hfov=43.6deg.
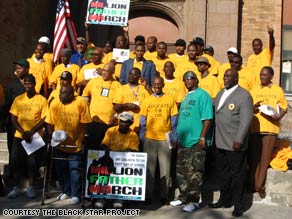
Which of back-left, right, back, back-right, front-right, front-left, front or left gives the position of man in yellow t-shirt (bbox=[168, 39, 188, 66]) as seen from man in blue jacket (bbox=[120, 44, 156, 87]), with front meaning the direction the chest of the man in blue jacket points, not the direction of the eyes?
back-left

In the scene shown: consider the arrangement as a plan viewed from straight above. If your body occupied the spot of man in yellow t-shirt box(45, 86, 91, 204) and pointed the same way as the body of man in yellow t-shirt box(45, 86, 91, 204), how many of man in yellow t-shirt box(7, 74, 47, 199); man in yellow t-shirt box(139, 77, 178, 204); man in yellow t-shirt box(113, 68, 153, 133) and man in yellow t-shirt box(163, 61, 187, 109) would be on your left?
3

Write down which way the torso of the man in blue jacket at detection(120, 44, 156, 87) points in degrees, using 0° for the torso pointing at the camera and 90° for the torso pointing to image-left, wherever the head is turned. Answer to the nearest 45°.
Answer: approximately 0°

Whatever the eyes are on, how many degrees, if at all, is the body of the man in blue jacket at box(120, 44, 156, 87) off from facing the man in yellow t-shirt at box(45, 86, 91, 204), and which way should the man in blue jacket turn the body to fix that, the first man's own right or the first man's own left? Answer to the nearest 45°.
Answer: approximately 45° to the first man's own right

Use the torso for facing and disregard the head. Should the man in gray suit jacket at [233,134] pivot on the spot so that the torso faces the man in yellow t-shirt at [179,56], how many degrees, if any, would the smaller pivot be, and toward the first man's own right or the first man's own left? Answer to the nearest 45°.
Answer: approximately 90° to the first man's own right

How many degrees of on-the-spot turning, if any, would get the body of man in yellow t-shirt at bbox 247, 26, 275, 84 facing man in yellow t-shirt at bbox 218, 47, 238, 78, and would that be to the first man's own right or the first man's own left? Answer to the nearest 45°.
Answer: approximately 45° to the first man's own right

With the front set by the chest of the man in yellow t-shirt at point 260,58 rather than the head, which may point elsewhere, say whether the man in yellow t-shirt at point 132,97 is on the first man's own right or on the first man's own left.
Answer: on the first man's own right

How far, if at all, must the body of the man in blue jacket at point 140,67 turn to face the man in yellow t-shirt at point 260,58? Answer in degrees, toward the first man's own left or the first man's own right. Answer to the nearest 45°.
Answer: approximately 90° to the first man's own left
